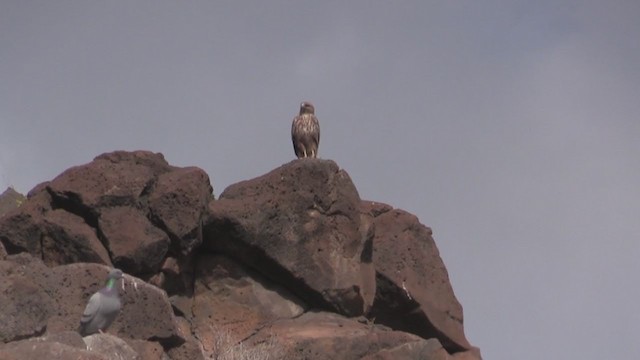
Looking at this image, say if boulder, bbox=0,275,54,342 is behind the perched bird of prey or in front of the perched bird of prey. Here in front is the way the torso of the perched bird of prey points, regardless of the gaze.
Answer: in front

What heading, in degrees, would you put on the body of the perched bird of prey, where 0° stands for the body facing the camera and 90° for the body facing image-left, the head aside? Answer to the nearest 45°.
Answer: approximately 0°

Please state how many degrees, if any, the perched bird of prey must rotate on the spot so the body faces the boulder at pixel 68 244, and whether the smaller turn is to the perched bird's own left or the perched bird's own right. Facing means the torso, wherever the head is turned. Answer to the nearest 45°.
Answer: approximately 45° to the perched bird's own right
